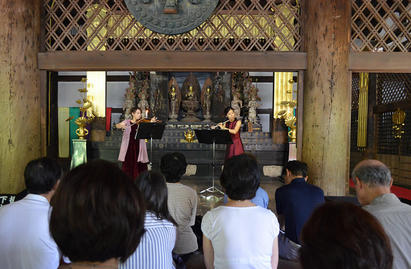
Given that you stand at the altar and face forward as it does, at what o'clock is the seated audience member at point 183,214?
The seated audience member is roughly at 12 o'clock from the altar.

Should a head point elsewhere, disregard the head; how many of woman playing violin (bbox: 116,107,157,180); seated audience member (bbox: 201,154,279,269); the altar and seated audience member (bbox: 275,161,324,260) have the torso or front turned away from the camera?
2

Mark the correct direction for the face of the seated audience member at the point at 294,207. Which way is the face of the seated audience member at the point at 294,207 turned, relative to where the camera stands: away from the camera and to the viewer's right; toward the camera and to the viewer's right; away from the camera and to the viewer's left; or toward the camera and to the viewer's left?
away from the camera and to the viewer's left

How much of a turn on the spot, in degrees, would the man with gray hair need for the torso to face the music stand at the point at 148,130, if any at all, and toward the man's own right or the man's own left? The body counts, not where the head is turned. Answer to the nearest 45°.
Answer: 0° — they already face it

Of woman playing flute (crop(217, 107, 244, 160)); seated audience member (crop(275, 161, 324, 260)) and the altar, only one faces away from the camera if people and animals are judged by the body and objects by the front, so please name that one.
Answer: the seated audience member

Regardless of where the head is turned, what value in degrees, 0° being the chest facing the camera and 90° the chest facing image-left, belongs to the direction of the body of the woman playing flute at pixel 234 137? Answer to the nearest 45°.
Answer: approximately 45°

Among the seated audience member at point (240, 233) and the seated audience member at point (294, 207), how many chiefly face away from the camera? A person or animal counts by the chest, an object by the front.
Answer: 2

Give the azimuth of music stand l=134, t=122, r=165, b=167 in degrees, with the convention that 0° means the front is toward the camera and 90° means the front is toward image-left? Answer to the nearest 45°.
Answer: approximately 135°

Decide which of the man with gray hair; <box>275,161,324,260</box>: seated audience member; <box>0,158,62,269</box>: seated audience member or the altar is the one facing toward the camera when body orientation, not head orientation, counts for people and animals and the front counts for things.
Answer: the altar

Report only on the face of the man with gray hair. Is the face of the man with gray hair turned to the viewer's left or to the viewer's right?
to the viewer's left

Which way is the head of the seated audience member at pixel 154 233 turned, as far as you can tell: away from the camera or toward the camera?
away from the camera

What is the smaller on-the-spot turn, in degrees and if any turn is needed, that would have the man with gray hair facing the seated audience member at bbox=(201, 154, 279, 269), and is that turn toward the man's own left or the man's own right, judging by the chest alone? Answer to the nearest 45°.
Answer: approximately 90° to the man's own left

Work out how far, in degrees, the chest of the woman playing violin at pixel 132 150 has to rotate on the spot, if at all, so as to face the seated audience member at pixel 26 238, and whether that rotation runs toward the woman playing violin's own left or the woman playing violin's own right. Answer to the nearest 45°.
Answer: approximately 45° to the woman playing violin's own right

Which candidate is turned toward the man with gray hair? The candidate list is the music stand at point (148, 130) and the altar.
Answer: the altar

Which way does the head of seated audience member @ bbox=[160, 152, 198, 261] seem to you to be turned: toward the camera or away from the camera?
away from the camera

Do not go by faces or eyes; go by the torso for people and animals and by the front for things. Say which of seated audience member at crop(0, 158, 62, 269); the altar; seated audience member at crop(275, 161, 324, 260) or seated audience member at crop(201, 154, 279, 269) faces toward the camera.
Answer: the altar

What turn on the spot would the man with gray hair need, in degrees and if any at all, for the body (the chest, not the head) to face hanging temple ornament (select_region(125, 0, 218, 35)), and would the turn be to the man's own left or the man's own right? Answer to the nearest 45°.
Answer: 0° — they already face it
